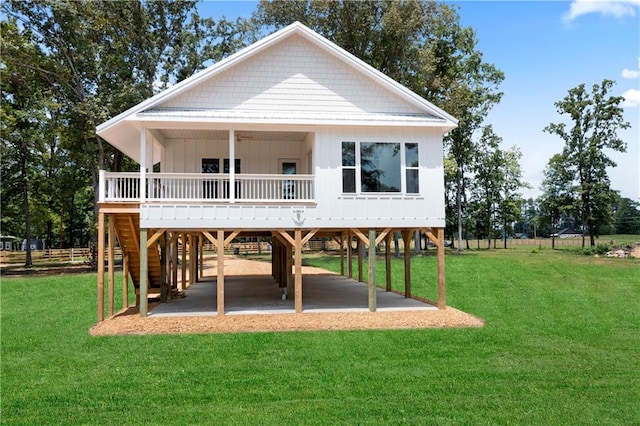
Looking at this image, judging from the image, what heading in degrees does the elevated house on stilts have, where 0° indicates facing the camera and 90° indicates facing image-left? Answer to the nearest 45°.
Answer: approximately 0°

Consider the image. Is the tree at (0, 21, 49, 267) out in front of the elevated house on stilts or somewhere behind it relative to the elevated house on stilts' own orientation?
behind

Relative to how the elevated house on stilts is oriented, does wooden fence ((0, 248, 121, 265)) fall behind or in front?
behind
